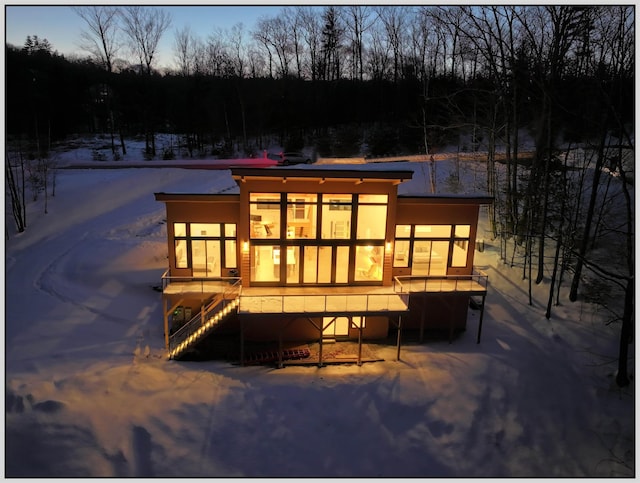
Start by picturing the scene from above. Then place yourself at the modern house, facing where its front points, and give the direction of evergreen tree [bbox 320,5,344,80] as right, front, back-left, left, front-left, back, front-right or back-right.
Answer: back

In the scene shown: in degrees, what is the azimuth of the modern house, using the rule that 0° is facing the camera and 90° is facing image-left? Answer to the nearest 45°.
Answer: approximately 0°
